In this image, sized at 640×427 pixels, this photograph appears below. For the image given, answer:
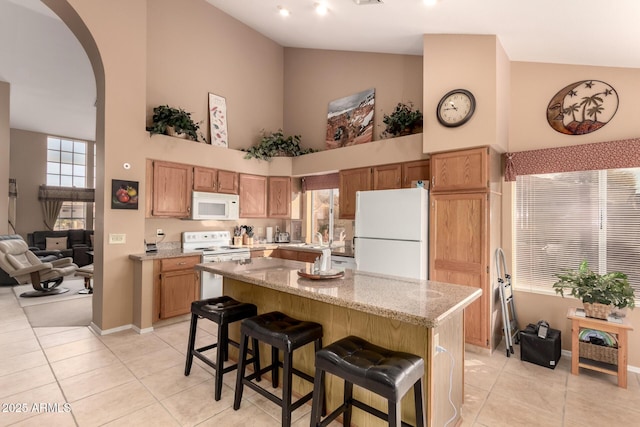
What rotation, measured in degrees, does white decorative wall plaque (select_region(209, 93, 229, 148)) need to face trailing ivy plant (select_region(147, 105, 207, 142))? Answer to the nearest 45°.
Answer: approximately 90° to its right

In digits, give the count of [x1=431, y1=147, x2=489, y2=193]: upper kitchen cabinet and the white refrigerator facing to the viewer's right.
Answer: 0

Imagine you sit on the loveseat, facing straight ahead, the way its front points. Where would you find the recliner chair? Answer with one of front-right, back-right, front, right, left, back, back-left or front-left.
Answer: front

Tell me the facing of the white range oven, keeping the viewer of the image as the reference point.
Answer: facing the viewer and to the right of the viewer

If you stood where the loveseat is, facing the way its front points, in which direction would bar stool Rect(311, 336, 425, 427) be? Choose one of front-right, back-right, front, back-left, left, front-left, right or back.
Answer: front

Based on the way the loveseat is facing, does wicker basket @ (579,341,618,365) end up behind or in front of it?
in front

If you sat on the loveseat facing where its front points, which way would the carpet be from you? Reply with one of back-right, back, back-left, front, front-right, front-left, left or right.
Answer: front

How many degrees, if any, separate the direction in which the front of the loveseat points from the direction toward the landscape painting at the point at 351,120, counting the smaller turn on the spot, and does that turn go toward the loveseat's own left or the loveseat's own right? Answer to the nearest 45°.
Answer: approximately 45° to the loveseat's own left

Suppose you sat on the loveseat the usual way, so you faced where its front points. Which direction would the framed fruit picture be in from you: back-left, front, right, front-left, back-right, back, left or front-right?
front

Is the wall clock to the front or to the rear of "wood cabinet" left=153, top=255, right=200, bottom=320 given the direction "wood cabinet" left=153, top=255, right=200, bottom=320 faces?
to the front

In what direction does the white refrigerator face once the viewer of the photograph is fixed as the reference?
facing the viewer and to the left of the viewer

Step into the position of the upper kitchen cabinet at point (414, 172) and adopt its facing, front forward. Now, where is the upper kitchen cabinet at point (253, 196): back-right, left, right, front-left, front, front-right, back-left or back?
front-right

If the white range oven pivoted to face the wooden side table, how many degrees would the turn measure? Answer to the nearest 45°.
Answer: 0° — it already faces it

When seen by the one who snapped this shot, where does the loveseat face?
facing the viewer

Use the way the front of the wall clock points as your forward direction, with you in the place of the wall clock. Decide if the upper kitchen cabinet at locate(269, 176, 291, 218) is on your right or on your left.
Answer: on your right
